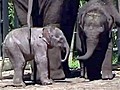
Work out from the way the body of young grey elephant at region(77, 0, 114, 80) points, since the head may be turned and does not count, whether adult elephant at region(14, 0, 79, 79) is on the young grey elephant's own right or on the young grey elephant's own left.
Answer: on the young grey elephant's own right

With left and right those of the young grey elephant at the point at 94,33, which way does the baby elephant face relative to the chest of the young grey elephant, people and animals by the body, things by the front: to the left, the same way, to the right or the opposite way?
to the left

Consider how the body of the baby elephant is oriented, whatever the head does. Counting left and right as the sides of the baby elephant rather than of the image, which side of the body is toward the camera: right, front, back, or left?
right

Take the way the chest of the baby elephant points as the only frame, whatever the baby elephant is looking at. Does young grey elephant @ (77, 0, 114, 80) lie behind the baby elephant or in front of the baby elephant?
in front

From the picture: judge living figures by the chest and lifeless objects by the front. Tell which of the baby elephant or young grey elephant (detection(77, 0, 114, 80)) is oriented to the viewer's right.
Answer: the baby elephant

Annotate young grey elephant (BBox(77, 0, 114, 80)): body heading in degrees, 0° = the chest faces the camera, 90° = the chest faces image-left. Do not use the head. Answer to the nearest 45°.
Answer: approximately 0°

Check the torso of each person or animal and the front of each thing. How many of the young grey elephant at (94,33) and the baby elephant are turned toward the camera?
1
